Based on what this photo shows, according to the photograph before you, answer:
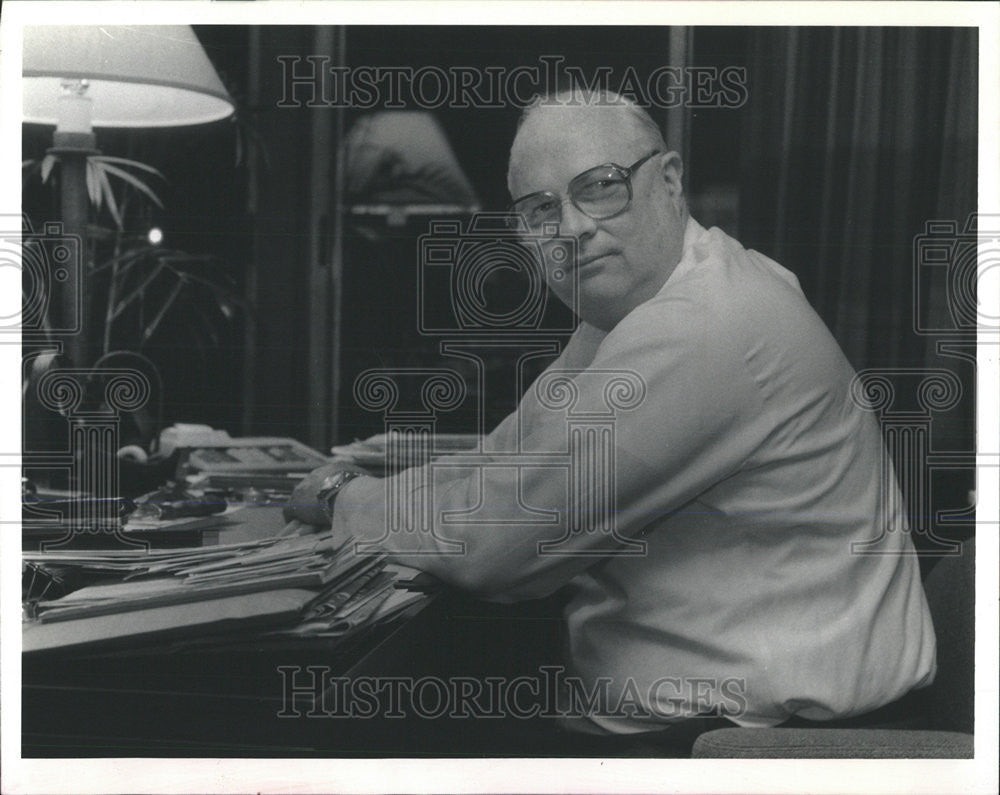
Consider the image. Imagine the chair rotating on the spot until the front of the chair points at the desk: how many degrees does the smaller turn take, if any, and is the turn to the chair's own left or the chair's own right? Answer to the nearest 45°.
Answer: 0° — it already faces it

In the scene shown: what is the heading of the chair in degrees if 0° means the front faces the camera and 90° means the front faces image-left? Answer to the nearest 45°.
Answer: approximately 90°

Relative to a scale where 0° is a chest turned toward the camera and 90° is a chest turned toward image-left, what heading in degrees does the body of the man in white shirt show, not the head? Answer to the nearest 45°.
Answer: approximately 90°
